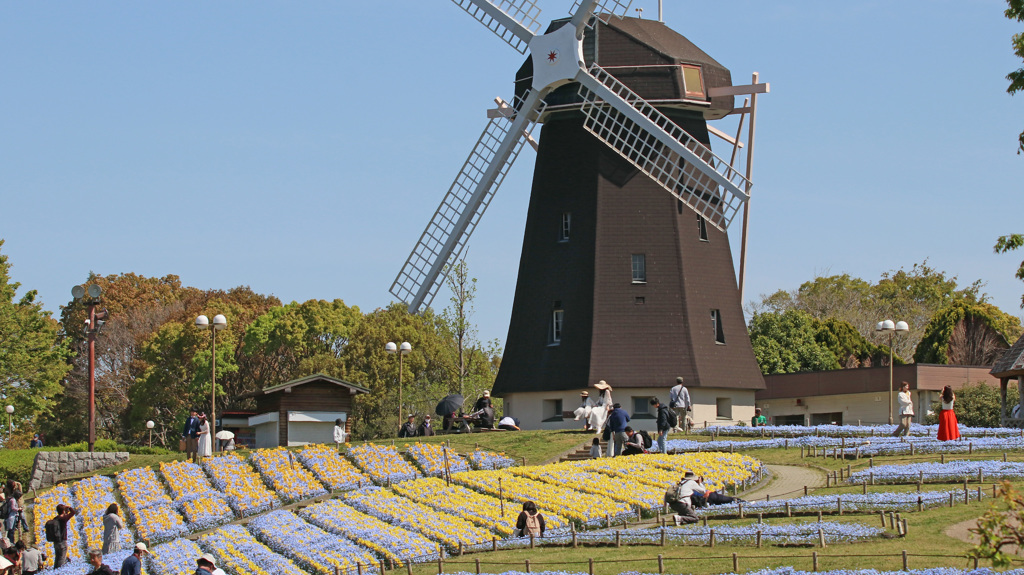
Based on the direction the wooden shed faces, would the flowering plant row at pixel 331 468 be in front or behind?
in front

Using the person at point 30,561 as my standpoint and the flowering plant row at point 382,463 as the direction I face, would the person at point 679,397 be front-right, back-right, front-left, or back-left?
front-right

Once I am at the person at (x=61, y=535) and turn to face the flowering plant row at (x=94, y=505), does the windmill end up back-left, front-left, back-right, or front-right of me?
front-right

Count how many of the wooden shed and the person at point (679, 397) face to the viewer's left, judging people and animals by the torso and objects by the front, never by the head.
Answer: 0

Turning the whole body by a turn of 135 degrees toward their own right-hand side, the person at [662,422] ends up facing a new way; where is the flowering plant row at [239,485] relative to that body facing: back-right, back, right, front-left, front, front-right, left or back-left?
back-left

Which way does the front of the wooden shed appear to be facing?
toward the camera

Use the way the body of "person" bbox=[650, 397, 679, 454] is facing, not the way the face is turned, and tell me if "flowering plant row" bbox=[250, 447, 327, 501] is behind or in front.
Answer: in front

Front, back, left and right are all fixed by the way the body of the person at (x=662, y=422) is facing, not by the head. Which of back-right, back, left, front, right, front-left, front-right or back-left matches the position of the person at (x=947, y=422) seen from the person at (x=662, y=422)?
back
